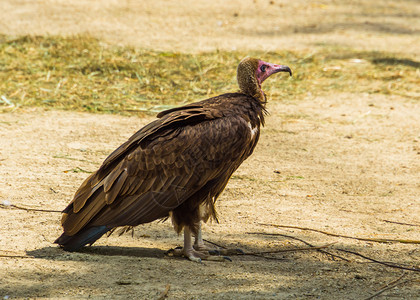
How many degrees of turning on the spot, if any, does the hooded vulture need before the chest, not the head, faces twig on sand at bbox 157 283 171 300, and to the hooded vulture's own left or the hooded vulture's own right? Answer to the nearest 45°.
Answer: approximately 90° to the hooded vulture's own right

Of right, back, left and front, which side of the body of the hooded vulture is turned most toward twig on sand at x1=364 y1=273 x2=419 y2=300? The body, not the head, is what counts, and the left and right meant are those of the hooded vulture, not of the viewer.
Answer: front

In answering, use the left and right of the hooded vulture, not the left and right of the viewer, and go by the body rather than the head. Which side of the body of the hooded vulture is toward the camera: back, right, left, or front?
right
